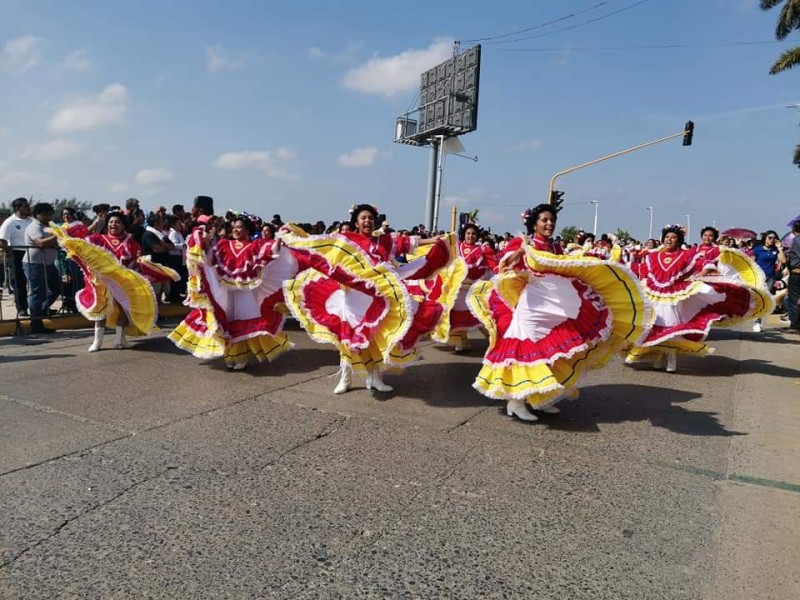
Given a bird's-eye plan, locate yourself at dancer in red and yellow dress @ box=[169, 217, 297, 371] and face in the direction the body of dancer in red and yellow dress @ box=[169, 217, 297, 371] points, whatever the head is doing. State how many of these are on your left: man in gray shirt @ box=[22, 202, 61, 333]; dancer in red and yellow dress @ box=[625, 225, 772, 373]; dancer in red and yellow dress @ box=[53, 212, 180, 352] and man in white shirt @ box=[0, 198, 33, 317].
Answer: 1

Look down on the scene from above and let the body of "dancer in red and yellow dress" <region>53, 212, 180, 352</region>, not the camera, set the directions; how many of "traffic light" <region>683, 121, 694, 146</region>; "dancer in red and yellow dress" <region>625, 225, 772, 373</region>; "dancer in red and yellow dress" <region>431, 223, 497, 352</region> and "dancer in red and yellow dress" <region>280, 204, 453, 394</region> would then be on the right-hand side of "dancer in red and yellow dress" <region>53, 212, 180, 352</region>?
0

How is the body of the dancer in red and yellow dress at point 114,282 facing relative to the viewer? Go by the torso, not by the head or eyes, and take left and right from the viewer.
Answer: facing the viewer

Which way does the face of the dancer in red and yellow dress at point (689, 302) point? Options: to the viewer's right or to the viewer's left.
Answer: to the viewer's left

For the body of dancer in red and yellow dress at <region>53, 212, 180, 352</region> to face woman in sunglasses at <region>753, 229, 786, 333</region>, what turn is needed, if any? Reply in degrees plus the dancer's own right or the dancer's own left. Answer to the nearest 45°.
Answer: approximately 90° to the dancer's own left

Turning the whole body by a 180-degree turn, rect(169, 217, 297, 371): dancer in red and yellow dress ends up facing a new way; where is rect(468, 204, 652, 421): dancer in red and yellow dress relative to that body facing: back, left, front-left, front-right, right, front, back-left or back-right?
back-right

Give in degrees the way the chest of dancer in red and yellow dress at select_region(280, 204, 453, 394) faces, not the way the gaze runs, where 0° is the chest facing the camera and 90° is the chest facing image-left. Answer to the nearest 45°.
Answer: approximately 0°

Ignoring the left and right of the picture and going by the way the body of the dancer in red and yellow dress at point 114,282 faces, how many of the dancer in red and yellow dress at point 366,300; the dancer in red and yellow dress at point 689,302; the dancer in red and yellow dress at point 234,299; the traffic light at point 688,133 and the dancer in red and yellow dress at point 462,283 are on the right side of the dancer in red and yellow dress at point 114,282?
0

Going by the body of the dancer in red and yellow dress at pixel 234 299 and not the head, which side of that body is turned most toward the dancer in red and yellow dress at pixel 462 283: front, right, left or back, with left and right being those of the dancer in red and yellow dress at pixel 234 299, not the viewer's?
left

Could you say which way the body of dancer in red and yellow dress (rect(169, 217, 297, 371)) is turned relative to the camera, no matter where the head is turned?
toward the camera

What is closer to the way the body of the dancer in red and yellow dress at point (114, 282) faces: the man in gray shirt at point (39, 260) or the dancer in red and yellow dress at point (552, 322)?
the dancer in red and yellow dress

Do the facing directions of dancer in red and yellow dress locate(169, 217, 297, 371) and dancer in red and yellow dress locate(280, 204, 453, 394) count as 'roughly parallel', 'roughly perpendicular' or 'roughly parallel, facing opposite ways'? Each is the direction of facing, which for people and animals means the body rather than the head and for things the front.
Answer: roughly parallel

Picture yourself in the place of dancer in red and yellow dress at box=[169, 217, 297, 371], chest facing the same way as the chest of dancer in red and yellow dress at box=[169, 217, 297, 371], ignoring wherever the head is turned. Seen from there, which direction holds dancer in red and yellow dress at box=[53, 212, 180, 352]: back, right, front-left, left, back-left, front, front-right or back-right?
back-right

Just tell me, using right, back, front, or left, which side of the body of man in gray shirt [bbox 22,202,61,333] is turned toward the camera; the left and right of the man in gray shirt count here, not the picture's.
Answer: right

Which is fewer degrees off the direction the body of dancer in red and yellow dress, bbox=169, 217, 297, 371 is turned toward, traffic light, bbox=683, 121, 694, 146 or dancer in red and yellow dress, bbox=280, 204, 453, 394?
the dancer in red and yellow dress

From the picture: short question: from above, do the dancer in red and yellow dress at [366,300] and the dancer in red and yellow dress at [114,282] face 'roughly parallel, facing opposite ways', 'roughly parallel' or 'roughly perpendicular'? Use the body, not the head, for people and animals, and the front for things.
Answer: roughly parallel
